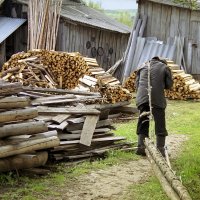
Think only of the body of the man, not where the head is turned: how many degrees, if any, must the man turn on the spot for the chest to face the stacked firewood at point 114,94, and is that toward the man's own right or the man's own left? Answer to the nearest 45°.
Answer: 0° — they already face it

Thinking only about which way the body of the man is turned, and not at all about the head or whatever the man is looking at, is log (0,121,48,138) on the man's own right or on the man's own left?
on the man's own left

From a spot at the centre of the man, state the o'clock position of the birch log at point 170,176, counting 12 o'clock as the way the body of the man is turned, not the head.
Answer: The birch log is roughly at 6 o'clock from the man.

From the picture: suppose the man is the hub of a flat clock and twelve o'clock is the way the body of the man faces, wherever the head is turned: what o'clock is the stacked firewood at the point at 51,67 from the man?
The stacked firewood is roughly at 11 o'clock from the man.

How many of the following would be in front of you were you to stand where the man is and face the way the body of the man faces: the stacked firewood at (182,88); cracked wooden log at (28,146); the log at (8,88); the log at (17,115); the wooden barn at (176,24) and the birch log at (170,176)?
2

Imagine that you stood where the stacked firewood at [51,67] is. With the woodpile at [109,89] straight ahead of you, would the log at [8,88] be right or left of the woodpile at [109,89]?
right

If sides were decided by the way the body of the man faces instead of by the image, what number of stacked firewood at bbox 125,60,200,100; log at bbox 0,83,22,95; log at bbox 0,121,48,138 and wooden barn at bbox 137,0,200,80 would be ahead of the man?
2

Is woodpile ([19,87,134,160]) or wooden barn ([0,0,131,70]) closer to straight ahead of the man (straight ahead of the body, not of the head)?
the wooden barn

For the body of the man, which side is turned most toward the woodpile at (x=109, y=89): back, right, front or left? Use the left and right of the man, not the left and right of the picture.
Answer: front

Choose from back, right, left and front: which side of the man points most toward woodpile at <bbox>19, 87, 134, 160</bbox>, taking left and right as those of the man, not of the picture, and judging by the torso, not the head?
left

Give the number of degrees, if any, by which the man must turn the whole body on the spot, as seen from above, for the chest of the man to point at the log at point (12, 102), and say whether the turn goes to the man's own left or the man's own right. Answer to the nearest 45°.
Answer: approximately 135° to the man's own left

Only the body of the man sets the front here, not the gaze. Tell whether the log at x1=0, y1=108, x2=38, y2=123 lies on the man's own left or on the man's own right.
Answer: on the man's own left

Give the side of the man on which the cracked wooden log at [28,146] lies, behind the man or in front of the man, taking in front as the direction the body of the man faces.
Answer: behind

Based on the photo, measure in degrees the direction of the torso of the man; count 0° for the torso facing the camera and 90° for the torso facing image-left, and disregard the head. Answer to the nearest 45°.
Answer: approximately 180°

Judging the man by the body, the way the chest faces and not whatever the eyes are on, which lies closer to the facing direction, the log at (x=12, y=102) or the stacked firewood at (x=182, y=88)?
the stacked firewood
